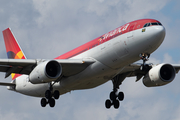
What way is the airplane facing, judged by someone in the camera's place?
facing the viewer and to the right of the viewer
